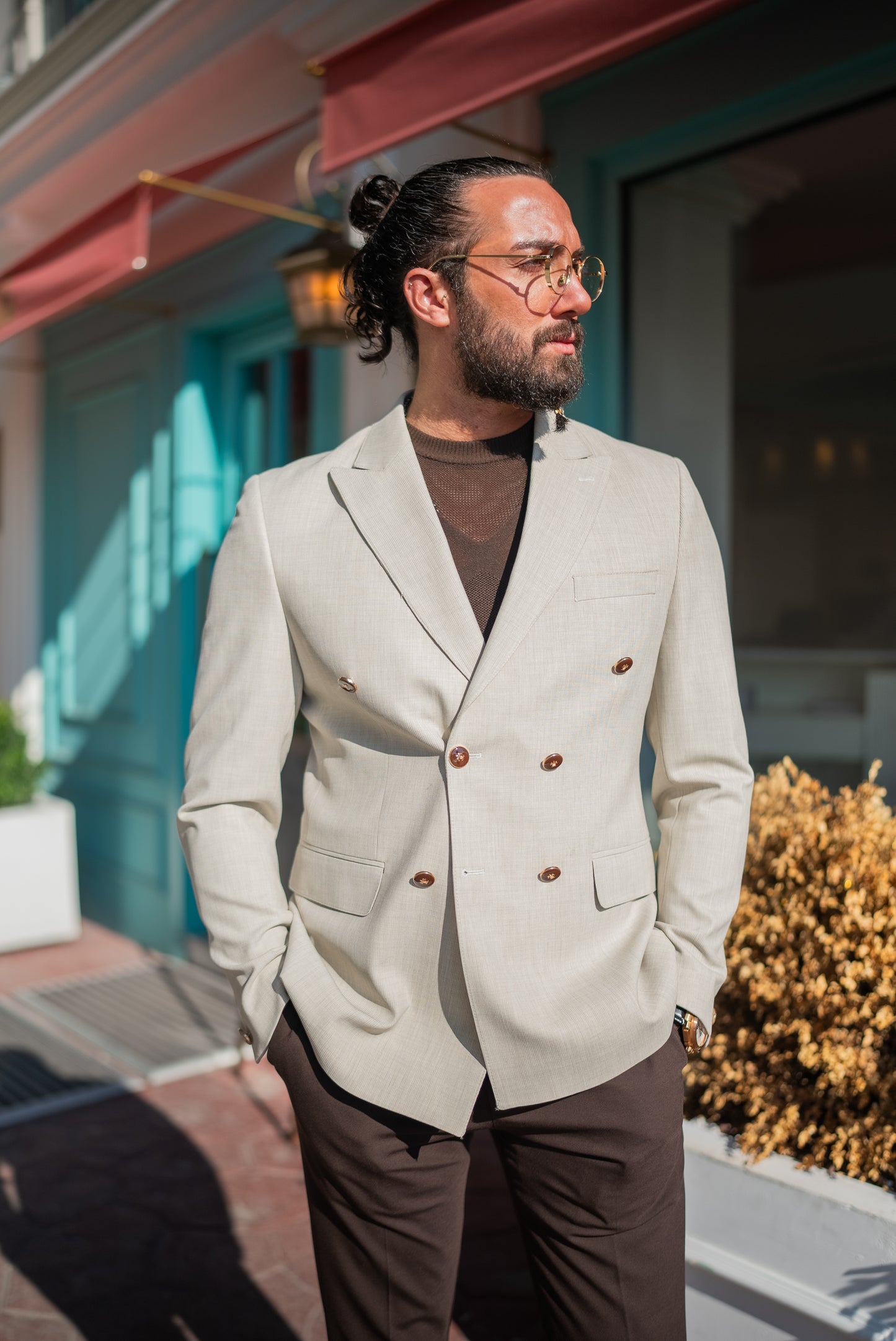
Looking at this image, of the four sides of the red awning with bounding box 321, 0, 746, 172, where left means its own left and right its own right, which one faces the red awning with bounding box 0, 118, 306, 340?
right

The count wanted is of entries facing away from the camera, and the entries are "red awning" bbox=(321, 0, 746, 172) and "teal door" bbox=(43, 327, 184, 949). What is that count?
0

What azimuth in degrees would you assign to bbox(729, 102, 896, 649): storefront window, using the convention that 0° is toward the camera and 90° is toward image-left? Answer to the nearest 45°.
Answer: approximately 45°

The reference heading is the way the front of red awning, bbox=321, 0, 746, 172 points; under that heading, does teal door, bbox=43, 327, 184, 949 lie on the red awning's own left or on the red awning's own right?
on the red awning's own right

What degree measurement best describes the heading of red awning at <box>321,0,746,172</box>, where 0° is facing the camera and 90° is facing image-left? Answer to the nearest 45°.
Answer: approximately 45°

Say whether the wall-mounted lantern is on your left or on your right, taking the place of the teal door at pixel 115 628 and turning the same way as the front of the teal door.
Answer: on your left

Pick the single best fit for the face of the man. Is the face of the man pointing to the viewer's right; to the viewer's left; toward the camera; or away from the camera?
to the viewer's right

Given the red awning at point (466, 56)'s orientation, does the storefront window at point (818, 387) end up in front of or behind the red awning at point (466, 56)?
behind

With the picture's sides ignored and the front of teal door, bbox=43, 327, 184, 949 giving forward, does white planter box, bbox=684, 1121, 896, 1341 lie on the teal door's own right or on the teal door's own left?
on the teal door's own left

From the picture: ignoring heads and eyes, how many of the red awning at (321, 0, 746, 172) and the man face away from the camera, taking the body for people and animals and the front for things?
0

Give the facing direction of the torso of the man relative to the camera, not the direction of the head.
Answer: toward the camera

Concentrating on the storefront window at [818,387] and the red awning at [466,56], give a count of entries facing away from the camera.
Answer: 0
